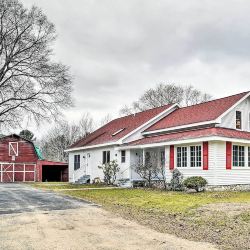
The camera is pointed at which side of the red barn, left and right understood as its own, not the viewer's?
front

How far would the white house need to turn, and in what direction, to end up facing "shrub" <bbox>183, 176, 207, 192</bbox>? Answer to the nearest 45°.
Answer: approximately 45° to its left

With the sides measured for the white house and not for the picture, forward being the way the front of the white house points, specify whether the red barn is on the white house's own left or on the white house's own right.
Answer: on the white house's own right

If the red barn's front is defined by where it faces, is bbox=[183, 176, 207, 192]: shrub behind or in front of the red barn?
in front

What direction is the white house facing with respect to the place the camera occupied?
facing the viewer and to the left of the viewer

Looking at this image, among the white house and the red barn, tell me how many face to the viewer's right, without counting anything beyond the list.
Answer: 0
